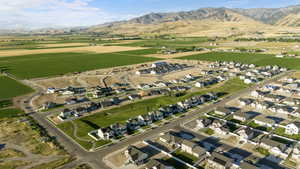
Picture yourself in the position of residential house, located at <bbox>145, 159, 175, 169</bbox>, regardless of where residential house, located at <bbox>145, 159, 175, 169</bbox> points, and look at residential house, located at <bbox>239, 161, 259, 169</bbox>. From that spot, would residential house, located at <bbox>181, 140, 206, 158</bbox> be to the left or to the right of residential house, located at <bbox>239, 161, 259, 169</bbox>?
left

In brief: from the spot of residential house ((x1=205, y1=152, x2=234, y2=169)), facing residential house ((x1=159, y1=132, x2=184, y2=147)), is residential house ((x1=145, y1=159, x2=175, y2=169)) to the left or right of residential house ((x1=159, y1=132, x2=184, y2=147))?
left

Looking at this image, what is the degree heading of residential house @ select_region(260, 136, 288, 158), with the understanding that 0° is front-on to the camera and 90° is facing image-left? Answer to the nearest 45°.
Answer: approximately 45°

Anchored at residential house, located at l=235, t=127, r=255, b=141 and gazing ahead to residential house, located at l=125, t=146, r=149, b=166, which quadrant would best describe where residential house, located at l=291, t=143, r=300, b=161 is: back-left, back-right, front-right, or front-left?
back-left

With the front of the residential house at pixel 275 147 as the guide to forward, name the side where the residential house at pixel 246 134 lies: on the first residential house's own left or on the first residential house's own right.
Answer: on the first residential house's own right

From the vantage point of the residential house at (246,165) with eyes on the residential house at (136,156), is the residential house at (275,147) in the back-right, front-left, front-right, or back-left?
back-right

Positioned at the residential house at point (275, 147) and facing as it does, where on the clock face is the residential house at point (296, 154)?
the residential house at point (296, 154) is roughly at 8 o'clock from the residential house at point (275, 147).
